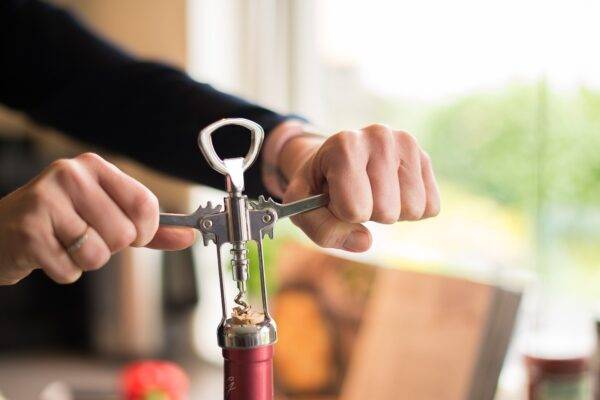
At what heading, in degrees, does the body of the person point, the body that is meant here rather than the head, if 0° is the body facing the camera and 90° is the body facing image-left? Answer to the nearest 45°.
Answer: approximately 315°
